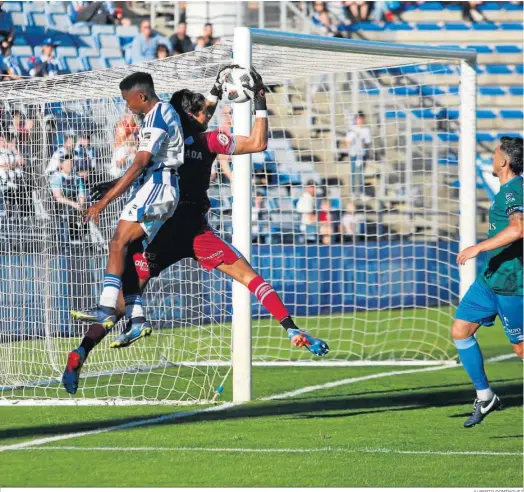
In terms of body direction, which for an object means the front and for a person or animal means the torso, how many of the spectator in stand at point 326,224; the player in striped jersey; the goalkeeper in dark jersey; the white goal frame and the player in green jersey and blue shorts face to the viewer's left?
2

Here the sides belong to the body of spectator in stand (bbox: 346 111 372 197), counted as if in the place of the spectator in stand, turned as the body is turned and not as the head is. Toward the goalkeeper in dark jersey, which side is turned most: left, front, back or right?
front

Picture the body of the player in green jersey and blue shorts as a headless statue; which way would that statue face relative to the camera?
to the viewer's left

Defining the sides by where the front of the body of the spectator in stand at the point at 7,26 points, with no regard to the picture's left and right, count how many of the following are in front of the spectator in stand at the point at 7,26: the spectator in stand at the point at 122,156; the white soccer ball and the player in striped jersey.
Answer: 3

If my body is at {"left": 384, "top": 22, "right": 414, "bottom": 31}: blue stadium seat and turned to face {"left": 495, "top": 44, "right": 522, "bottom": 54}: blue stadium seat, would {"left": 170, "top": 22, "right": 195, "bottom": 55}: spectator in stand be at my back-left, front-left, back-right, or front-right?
back-right

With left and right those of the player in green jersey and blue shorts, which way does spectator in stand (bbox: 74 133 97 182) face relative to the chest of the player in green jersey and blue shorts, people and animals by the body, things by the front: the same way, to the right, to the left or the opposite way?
to the left

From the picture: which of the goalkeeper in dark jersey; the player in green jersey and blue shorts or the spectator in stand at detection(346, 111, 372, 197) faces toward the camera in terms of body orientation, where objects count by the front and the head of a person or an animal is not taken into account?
the spectator in stand

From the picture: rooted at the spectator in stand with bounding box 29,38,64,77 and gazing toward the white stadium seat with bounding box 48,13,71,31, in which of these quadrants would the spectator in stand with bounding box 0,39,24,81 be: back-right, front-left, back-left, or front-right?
back-left

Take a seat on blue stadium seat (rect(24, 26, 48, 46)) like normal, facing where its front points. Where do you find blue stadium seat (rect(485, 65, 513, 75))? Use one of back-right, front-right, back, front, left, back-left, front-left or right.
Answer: left

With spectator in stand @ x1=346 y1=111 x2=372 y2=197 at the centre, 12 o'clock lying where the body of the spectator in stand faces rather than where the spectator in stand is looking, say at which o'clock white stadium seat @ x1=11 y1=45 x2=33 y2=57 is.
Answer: The white stadium seat is roughly at 3 o'clock from the spectator in stand.

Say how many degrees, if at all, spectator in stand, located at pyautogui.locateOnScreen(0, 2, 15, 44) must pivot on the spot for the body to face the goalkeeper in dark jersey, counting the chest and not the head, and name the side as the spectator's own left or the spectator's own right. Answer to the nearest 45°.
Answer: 0° — they already face them

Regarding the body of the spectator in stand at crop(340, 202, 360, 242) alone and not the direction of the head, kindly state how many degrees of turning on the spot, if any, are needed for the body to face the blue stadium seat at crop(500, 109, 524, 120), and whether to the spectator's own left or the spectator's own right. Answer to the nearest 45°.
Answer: approximately 135° to the spectator's own left
